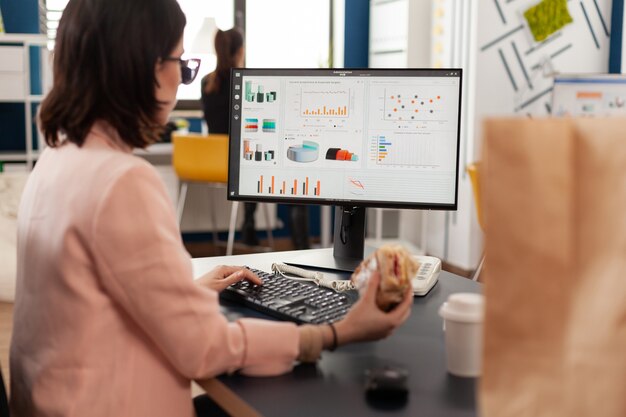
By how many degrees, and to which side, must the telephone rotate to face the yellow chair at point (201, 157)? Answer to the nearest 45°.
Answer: approximately 135° to its right

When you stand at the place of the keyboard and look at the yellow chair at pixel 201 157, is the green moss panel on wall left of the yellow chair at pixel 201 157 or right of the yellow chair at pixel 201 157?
right

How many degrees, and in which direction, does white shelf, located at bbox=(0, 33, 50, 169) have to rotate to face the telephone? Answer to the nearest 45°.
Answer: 0° — it already faces it

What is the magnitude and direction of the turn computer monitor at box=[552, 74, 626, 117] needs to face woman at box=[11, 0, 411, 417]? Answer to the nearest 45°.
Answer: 0° — it already faces them

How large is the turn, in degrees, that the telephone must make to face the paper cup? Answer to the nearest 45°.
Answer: approximately 45° to its left

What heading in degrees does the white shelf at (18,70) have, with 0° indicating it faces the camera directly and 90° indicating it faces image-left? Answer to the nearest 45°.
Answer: approximately 0°

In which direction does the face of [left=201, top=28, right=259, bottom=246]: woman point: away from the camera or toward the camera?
away from the camera

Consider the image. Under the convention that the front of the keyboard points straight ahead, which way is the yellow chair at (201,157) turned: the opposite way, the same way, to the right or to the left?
the opposite way

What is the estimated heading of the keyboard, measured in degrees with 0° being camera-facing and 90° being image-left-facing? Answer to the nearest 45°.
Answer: approximately 45°

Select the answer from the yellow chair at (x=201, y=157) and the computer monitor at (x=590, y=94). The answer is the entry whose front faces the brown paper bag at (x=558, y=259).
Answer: the computer monitor

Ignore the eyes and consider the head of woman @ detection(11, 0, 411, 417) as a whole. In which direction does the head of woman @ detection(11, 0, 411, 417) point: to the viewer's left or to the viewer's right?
to the viewer's right
